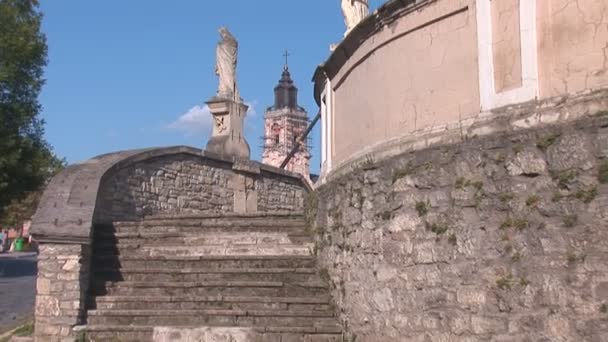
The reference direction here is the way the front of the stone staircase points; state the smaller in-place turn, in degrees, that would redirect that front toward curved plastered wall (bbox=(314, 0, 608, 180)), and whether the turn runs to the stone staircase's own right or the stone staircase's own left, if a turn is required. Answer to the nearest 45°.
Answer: approximately 45° to the stone staircase's own left

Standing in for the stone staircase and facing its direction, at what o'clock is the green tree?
The green tree is roughly at 5 o'clock from the stone staircase.

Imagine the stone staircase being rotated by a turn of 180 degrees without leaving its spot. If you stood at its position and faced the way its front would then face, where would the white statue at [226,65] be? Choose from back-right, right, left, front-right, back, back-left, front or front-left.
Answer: front

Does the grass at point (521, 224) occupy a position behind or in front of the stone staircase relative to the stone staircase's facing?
in front

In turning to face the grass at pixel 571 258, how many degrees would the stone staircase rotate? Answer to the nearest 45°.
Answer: approximately 45° to its left

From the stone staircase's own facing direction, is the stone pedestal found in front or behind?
behind

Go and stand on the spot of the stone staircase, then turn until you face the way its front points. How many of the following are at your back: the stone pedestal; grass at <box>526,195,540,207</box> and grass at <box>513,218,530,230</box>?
1

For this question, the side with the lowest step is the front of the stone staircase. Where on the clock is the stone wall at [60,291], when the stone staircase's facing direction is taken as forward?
The stone wall is roughly at 3 o'clock from the stone staircase.

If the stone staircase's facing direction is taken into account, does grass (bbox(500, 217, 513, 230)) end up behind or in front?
in front

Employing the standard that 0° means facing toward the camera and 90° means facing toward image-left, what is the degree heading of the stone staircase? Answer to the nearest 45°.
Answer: approximately 0°

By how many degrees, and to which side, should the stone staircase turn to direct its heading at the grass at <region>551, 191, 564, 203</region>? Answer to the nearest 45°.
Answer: approximately 45° to its left
